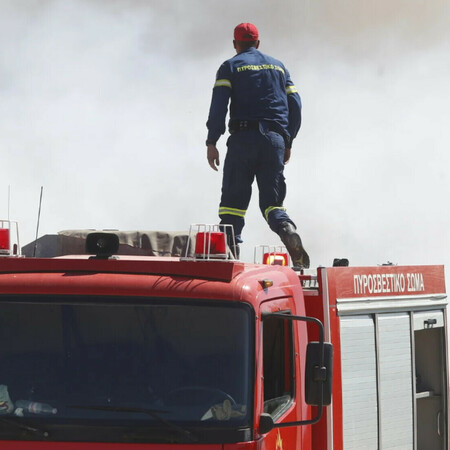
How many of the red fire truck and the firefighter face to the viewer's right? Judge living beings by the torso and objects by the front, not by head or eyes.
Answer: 0

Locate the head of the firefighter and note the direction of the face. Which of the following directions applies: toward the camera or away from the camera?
away from the camera

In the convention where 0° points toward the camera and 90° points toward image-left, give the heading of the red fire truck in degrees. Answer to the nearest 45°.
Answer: approximately 45°

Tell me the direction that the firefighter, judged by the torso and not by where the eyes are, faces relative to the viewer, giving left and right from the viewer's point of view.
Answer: facing away from the viewer and to the left of the viewer
